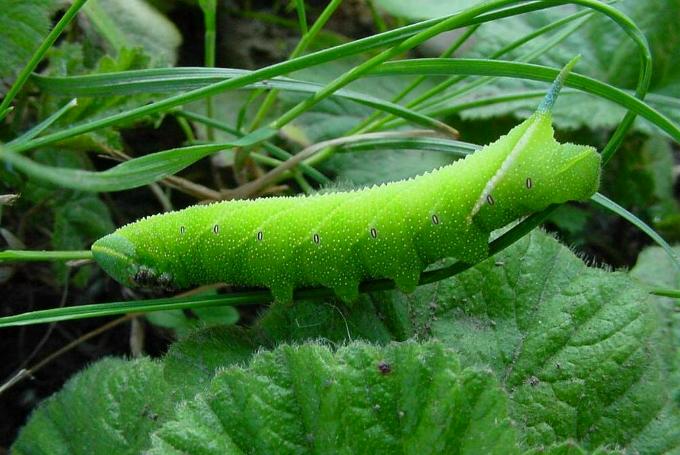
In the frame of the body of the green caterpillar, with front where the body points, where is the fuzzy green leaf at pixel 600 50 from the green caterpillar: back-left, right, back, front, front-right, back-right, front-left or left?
back-right

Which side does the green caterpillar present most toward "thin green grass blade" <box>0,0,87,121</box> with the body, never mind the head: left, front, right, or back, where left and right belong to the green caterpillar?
front

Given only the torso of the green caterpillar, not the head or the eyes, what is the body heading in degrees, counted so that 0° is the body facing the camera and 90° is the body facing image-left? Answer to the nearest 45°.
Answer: approximately 90°
